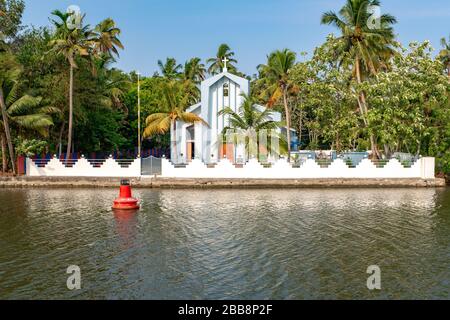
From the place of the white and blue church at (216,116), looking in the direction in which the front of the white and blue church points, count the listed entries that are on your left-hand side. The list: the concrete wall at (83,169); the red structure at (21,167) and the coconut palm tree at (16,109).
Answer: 0

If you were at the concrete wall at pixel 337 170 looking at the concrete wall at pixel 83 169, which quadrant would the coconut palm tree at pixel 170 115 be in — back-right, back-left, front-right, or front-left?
front-right

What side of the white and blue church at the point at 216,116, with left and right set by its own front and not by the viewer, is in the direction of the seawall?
front

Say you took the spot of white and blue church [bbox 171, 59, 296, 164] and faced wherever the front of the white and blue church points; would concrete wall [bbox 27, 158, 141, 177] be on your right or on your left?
on your right

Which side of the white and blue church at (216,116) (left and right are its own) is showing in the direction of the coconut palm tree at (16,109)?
right

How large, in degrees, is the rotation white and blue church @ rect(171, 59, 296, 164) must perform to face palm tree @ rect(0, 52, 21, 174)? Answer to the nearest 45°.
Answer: approximately 90° to its right

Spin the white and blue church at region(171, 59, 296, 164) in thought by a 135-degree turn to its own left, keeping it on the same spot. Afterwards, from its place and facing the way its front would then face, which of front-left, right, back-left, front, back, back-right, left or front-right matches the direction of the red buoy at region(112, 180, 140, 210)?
back-right

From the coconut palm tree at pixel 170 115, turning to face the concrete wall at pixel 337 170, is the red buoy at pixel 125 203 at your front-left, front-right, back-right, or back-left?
front-right

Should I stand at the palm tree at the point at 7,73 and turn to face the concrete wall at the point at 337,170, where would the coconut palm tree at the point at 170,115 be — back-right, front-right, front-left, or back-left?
front-left

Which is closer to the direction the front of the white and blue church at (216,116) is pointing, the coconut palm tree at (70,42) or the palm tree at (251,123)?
the palm tree

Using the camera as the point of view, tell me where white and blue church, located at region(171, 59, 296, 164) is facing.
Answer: facing the viewer

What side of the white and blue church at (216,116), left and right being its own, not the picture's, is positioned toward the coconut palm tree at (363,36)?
left

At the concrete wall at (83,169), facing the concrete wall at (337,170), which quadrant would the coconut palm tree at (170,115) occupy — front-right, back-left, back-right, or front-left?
front-left

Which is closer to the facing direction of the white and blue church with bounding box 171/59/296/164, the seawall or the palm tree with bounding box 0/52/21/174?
the seawall

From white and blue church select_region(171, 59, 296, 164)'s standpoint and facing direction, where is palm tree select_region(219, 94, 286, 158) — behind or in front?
in front

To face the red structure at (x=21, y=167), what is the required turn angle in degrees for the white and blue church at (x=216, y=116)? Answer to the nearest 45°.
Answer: approximately 90° to its right

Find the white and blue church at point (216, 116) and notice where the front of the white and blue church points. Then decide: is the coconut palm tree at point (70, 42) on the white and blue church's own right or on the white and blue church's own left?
on the white and blue church's own right
